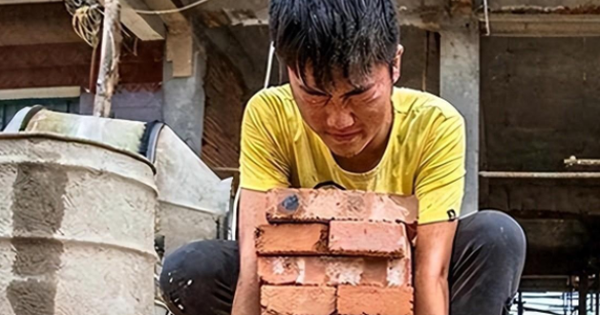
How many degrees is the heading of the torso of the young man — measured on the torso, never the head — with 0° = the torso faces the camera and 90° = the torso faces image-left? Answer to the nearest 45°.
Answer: approximately 0°

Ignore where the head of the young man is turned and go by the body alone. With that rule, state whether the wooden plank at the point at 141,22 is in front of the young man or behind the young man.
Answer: behind

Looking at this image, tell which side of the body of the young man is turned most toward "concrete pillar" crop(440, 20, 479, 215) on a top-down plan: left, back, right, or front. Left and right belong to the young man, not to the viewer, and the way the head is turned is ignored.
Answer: back

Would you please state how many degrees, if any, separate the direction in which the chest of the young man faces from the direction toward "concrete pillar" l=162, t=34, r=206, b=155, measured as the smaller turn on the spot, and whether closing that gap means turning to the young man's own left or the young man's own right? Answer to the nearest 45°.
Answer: approximately 180°

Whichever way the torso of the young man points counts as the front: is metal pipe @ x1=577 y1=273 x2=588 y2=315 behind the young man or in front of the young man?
behind

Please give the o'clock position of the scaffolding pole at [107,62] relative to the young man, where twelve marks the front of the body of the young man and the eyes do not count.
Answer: The scaffolding pole is roughly at 5 o'clock from the young man.

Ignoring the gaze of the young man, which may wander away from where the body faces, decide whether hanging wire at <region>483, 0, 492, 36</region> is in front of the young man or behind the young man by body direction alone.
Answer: behind

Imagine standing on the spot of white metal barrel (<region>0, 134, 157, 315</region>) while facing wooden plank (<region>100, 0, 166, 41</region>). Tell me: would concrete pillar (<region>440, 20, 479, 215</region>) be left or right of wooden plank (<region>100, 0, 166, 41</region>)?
right
